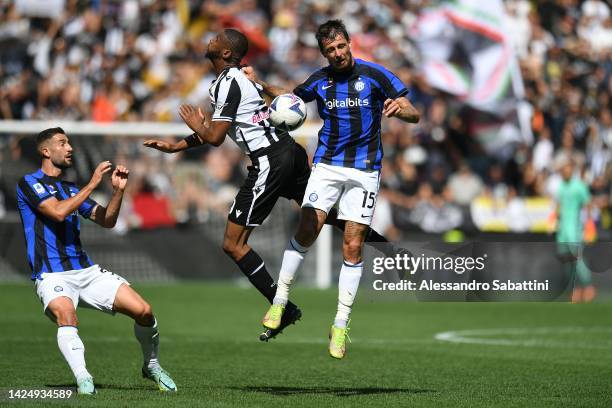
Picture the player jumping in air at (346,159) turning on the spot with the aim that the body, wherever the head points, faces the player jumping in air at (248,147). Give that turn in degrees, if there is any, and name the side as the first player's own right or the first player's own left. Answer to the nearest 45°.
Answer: approximately 90° to the first player's own right

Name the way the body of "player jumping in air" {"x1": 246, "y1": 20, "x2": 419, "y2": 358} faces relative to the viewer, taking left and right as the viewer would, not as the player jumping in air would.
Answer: facing the viewer

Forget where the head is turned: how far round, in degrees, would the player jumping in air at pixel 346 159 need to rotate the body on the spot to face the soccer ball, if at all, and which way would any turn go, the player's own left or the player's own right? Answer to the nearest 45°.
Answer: approximately 45° to the player's own right

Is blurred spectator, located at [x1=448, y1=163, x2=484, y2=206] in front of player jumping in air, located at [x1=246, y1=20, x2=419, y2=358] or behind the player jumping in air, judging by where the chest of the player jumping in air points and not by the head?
behind
